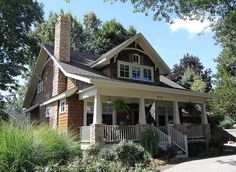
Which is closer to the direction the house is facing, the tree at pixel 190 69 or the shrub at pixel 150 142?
the shrub

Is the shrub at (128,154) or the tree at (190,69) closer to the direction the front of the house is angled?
the shrub

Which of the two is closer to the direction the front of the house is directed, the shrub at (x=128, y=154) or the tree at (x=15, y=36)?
the shrub

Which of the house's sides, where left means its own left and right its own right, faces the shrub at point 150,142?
front

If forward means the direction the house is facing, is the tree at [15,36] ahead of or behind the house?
behind

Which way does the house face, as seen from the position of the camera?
facing the viewer and to the right of the viewer

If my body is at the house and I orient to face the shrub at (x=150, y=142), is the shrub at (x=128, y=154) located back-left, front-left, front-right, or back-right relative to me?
front-right

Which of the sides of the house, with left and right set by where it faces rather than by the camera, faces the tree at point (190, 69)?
left

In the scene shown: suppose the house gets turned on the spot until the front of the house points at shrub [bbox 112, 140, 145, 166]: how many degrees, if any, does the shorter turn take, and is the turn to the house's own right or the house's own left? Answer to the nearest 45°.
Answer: approximately 45° to the house's own right

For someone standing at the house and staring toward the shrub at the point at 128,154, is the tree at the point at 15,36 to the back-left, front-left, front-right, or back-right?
back-right
